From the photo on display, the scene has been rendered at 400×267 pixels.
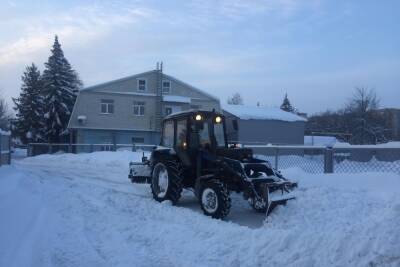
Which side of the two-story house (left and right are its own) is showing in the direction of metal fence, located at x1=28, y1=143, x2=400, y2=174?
front

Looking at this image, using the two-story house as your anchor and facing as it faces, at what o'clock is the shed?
The shed is roughly at 9 o'clock from the two-story house.

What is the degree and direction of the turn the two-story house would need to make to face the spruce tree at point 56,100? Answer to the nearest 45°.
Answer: approximately 135° to its right

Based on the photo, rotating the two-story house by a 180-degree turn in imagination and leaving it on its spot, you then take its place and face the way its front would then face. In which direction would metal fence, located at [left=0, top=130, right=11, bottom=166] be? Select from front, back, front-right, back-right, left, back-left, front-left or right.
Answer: back

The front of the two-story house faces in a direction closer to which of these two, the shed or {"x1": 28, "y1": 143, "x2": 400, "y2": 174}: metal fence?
the metal fence

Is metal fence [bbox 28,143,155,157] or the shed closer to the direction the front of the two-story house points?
the metal fence

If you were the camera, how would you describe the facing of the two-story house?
facing the viewer

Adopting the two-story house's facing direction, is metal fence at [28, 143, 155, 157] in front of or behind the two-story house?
in front
